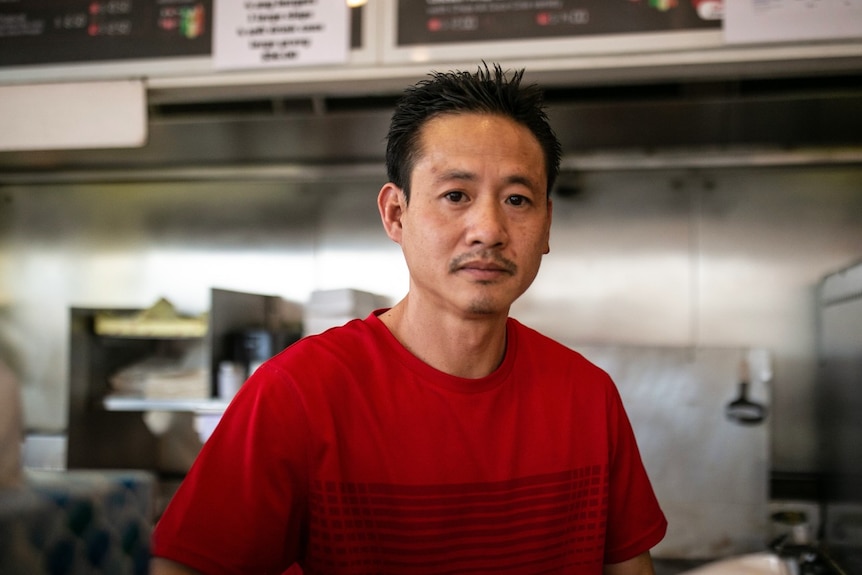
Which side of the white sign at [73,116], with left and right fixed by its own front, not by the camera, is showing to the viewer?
front

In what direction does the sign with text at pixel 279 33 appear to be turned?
toward the camera

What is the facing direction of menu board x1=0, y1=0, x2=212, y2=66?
toward the camera

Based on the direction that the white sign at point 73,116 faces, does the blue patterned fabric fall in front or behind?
in front

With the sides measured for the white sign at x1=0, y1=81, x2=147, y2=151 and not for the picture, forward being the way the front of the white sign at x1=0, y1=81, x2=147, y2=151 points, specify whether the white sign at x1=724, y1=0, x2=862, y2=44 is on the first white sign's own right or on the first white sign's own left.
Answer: on the first white sign's own left

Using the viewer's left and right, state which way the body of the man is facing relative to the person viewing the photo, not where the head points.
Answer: facing the viewer and to the right of the viewer

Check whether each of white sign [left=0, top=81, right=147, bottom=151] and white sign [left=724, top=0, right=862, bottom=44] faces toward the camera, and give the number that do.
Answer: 2

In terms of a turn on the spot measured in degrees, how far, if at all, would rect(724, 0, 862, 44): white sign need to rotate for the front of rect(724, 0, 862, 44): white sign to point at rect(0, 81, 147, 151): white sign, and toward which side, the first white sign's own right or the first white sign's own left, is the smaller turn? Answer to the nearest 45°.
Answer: approximately 90° to the first white sign's own right
